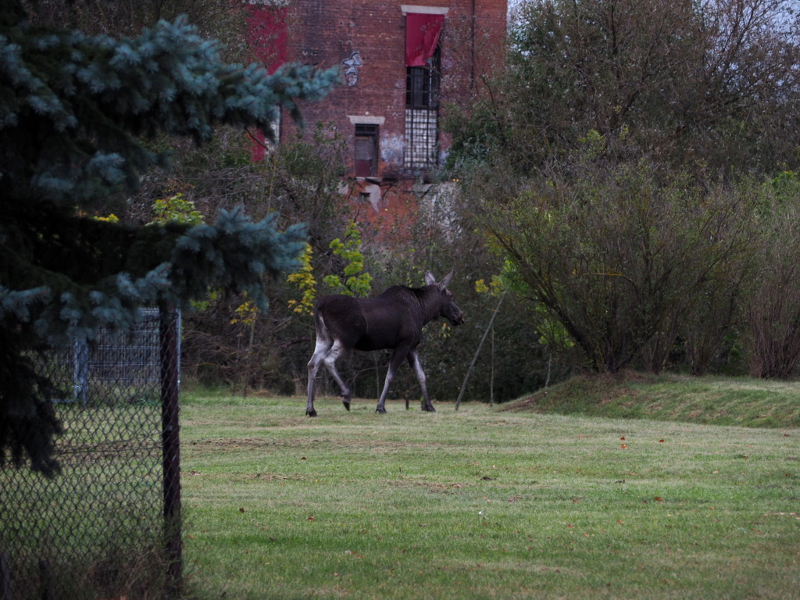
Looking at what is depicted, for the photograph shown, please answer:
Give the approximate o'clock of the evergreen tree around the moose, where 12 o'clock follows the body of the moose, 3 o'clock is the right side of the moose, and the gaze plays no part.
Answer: The evergreen tree is roughly at 3 o'clock from the moose.

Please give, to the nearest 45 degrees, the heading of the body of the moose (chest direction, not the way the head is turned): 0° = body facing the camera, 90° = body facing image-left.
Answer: approximately 270°

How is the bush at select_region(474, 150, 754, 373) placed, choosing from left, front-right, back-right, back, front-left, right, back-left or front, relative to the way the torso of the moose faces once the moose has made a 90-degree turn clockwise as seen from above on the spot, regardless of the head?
left

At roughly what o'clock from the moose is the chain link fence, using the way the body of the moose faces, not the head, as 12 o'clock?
The chain link fence is roughly at 3 o'clock from the moose.

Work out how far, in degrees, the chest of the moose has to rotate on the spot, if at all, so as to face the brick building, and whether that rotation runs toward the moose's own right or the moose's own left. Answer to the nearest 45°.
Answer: approximately 90° to the moose's own left

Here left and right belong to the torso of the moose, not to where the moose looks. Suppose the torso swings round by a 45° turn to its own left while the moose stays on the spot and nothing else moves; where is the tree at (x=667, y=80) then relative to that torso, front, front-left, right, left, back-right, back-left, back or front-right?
front

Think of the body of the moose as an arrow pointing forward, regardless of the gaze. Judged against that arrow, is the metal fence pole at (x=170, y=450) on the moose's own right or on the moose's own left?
on the moose's own right

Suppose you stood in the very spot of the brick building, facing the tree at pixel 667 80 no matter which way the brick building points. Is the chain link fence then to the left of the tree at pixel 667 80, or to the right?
right
